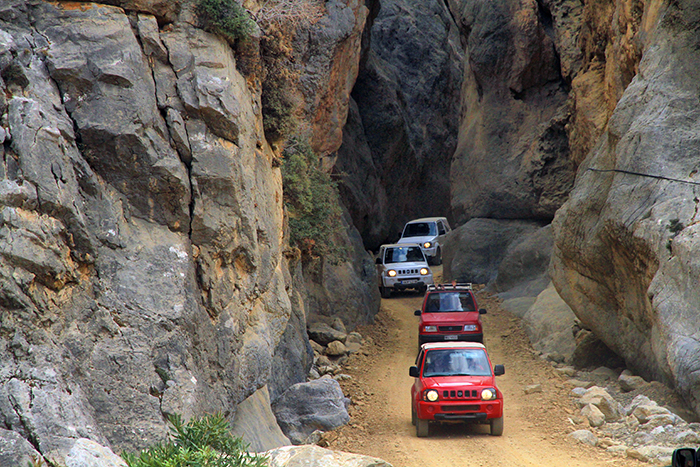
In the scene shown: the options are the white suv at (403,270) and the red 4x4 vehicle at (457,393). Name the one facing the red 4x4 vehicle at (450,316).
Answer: the white suv

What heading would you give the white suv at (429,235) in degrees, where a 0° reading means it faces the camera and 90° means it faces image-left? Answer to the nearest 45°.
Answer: approximately 45°

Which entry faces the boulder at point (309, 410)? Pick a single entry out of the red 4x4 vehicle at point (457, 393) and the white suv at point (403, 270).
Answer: the white suv

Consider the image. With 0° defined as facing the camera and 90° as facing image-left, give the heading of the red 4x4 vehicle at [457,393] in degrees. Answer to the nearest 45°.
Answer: approximately 0°

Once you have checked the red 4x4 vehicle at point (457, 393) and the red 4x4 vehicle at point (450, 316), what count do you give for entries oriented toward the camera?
2

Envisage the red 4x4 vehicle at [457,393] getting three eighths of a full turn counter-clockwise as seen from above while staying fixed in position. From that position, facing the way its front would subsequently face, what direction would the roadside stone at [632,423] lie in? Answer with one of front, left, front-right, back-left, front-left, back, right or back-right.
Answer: front-right
